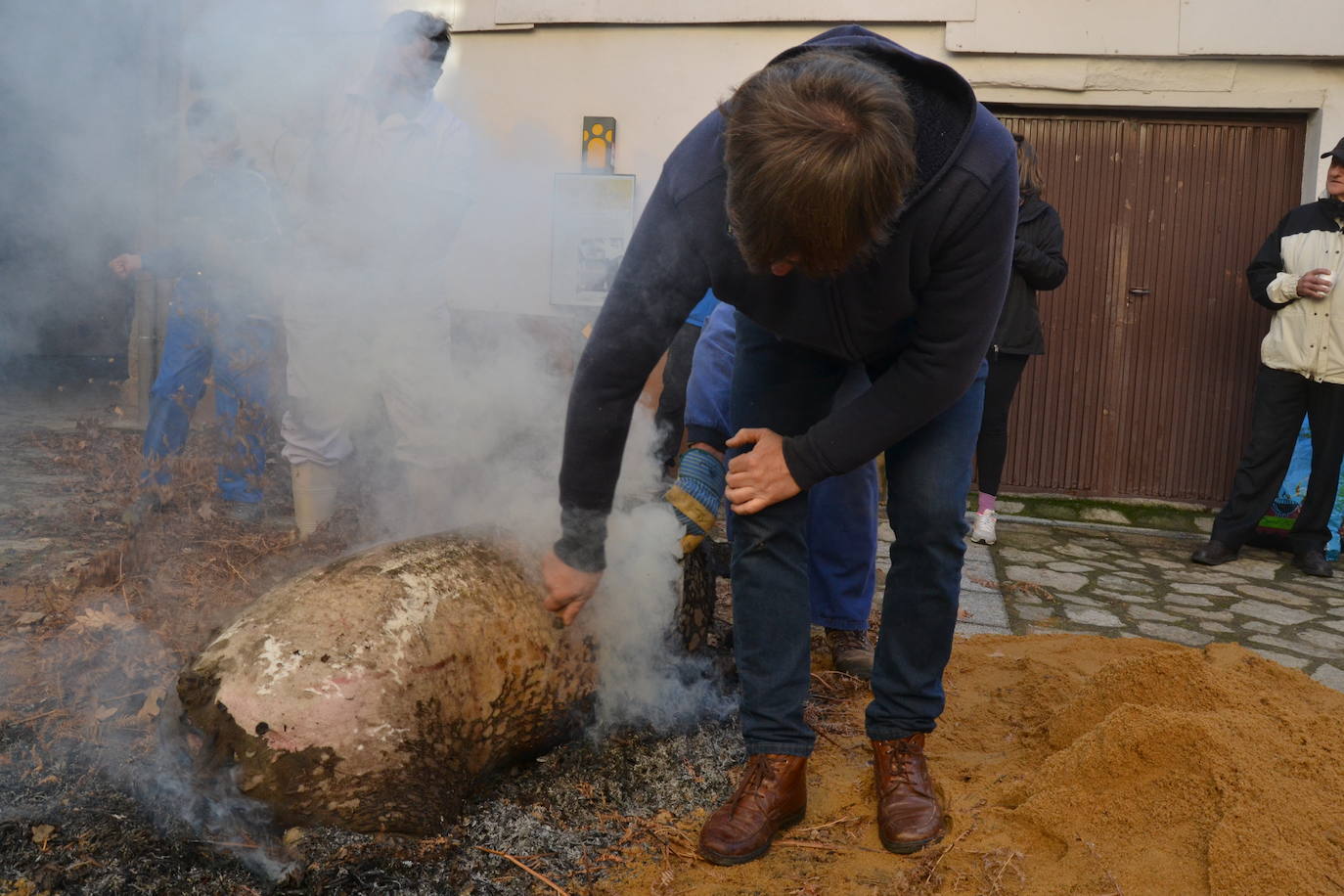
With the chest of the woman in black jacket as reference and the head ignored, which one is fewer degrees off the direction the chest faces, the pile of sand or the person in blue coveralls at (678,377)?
the person in blue coveralls

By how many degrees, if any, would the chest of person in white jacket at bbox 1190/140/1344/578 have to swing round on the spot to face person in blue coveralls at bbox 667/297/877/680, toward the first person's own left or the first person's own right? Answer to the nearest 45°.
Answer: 0° — they already face them

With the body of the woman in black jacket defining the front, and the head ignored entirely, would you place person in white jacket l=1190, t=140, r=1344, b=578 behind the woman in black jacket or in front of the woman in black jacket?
behind

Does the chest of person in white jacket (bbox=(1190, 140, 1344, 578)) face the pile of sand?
yes

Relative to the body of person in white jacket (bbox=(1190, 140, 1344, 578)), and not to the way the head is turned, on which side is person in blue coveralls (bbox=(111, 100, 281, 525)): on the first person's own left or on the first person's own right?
on the first person's own right

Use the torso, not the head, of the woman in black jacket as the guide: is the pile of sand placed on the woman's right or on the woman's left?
on the woman's left

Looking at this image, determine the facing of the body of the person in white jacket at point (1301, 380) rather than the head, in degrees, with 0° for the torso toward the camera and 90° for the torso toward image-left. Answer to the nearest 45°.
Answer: approximately 0°

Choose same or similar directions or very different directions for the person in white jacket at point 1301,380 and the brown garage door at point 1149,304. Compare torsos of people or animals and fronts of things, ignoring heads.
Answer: same or similar directions

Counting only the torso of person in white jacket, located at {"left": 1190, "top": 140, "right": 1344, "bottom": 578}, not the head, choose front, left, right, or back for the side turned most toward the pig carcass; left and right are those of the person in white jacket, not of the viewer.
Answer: front

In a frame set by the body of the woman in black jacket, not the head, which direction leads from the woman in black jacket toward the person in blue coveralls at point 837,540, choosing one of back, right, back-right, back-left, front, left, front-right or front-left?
front-left

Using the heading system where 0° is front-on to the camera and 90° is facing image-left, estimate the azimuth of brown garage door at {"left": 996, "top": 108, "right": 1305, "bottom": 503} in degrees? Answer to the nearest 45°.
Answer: approximately 0°

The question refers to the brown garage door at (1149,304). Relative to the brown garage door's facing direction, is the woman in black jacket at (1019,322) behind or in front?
in front
